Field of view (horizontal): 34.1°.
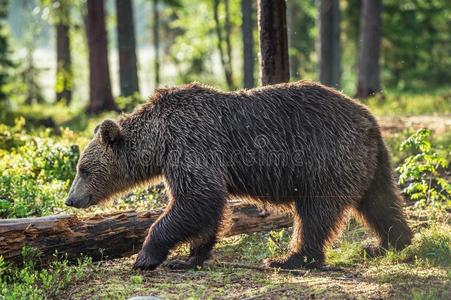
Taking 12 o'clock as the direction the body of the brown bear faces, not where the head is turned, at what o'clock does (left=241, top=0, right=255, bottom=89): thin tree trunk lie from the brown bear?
The thin tree trunk is roughly at 3 o'clock from the brown bear.

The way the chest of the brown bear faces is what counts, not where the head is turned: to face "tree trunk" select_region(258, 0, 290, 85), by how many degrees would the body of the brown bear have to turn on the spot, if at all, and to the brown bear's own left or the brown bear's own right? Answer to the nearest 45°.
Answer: approximately 90° to the brown bear's own right

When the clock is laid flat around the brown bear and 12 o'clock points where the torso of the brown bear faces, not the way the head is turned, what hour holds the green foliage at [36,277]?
The green foliage is roughly at 11 o'clock from the brown bear.

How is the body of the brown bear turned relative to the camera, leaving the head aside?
to the viewer's left

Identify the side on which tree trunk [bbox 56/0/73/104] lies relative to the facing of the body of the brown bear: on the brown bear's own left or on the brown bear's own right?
on the brown bear's own right

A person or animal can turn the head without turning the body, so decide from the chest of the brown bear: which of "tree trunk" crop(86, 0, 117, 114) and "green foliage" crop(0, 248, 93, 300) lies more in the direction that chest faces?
the green foliage

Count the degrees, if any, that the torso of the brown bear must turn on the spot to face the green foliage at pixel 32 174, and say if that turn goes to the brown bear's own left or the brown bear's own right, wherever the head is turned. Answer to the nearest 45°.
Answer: approximately 45° to the brown bear's own right

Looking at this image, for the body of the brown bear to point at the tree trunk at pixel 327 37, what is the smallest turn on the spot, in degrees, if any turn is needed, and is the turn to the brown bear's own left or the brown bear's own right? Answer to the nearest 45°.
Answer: approximately 90° to the brown bear's own right

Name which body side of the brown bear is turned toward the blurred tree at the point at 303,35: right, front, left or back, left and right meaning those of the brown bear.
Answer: right

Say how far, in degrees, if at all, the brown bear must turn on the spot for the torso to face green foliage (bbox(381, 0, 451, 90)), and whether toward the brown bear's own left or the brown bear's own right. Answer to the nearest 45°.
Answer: approximately 90° to the brown bear's own right

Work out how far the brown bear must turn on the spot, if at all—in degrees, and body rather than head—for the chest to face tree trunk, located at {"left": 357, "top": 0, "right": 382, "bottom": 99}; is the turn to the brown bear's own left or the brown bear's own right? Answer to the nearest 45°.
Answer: approximately 90° to the brown bear's own right

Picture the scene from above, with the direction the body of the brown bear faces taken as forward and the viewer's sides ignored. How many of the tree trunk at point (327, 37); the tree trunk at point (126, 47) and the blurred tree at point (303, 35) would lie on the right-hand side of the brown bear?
3

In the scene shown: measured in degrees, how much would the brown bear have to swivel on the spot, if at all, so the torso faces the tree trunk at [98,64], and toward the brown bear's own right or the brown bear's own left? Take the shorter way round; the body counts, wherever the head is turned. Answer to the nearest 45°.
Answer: approximately 90° to the brown bear's own right
